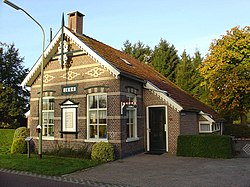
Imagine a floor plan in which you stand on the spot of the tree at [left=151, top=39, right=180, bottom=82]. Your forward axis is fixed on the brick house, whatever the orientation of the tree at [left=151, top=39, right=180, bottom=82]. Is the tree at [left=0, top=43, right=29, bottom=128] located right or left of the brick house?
right

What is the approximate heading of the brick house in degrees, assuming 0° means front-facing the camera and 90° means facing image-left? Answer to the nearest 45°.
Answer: approximately 45°

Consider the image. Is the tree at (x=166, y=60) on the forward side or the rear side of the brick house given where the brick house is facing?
on the rear side

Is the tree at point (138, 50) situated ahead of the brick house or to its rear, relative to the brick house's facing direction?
to the rear

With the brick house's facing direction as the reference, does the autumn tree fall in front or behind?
behind

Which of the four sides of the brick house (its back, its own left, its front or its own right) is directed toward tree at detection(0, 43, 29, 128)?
right

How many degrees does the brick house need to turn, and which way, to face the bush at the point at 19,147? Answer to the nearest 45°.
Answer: approximately 45° to its right
